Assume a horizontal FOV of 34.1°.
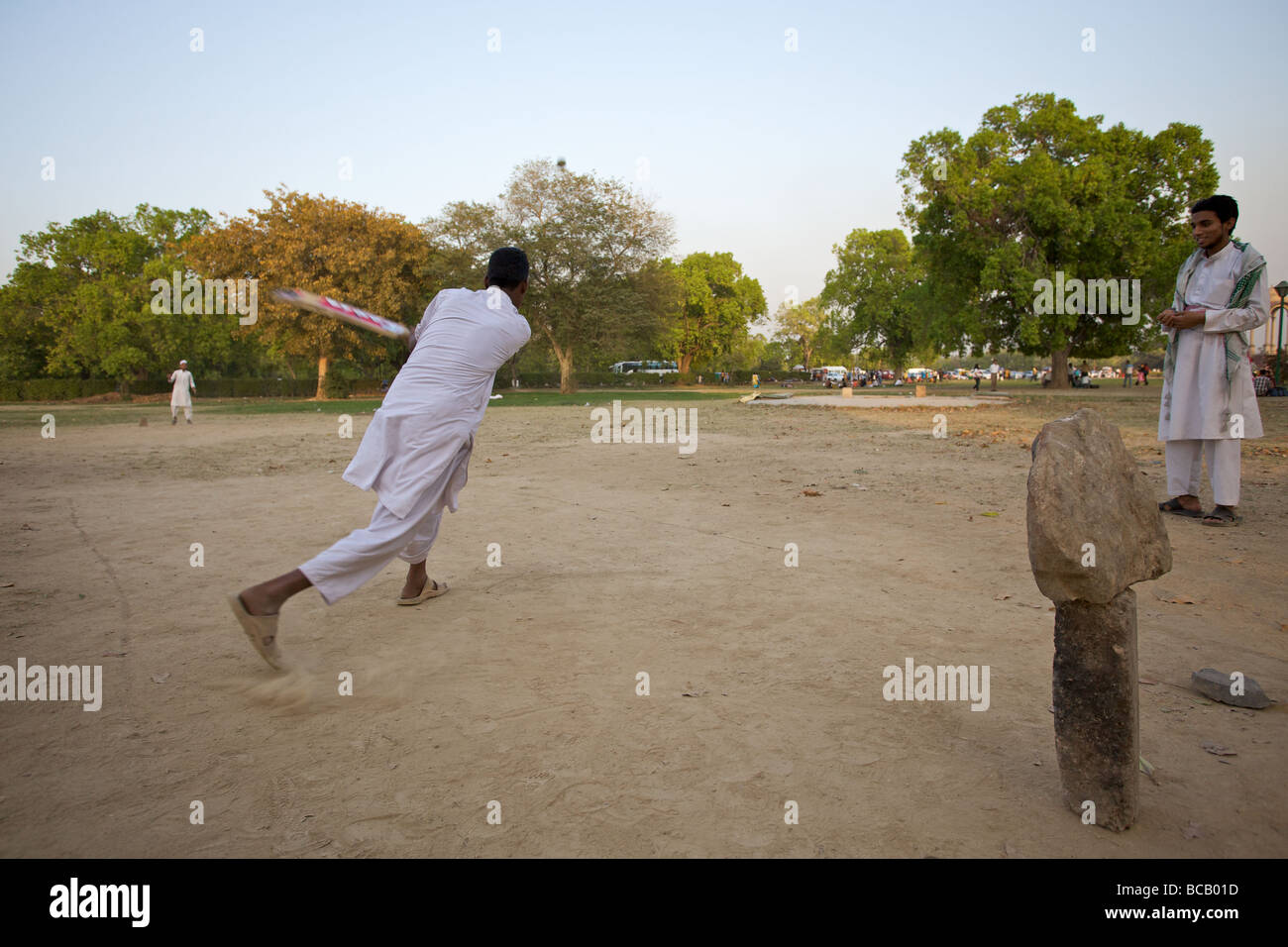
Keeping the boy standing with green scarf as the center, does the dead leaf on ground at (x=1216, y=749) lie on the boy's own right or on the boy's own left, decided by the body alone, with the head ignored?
on the boy's own left

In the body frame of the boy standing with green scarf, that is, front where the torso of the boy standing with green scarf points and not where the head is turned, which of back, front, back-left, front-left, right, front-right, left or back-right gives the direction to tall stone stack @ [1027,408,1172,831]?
front-left

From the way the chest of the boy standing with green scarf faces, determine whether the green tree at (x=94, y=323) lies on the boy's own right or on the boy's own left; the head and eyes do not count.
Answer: on the boy's own right

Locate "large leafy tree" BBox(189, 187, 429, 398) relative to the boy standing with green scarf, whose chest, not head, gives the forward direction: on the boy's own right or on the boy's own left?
on the boy's own right

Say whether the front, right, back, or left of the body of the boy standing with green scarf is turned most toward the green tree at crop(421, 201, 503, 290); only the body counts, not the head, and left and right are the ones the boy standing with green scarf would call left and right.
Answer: right

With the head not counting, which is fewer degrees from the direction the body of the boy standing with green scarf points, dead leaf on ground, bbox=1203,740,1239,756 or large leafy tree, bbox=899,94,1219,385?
the dead leaf on ground

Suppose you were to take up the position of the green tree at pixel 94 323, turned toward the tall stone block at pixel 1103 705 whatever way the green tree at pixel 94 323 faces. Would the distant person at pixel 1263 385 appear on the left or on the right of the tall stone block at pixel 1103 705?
left

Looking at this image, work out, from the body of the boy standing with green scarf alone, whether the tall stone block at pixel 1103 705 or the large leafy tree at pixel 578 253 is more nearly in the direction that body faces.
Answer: the tall stone block

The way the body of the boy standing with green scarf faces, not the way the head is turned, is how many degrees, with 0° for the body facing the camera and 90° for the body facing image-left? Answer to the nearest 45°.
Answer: approximately 45°

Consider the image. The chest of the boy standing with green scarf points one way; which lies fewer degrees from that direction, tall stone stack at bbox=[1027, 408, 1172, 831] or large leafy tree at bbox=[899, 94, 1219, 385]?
the tall stone stack

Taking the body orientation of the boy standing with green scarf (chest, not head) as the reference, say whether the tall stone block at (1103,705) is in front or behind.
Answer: in front

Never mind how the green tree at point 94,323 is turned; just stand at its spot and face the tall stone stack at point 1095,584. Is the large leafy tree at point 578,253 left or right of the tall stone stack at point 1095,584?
left
